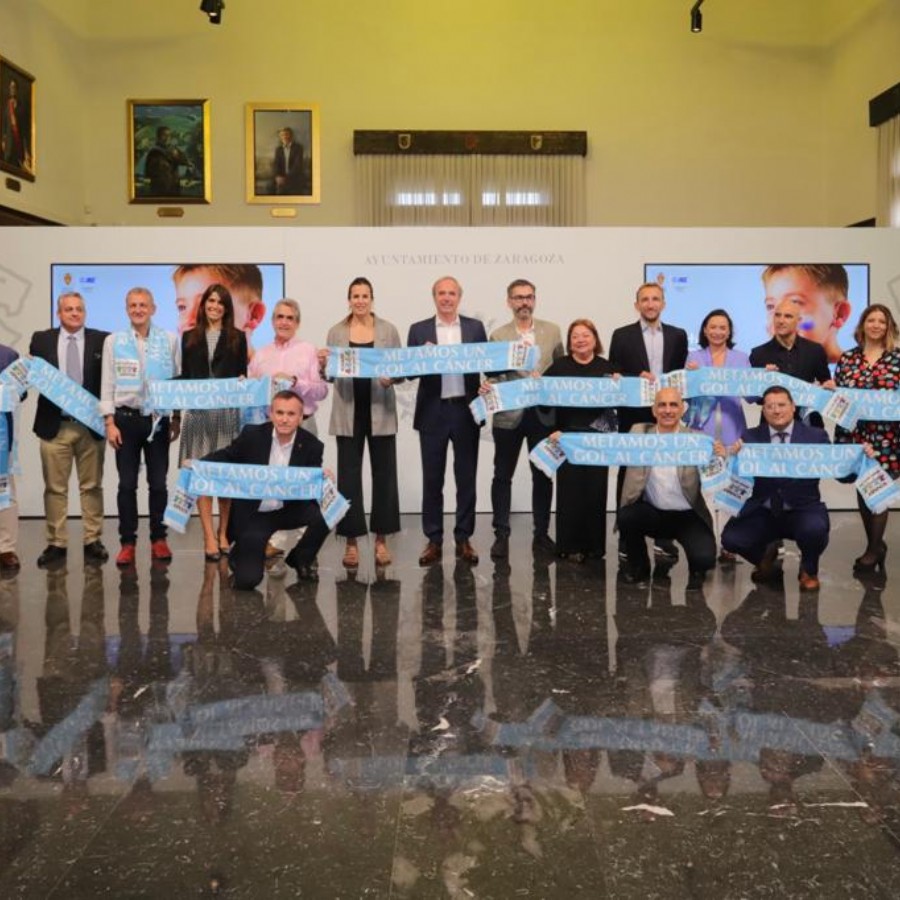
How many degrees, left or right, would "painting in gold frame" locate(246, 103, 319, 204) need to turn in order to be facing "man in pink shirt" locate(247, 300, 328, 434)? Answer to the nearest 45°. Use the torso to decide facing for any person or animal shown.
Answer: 0° — it already faces them

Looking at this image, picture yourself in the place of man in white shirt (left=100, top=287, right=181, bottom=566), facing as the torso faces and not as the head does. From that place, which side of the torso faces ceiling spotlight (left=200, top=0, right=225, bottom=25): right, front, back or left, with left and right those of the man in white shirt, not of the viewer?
back

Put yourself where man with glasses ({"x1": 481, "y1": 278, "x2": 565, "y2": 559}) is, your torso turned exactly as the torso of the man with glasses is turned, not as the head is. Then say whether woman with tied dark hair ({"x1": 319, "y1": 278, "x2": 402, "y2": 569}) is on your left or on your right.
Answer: on your right

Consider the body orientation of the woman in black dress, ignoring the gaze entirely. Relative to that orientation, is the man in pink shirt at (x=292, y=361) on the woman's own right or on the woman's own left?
on the woman's own right

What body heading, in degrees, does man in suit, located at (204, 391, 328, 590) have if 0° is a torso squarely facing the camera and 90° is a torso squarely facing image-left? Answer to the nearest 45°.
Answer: approximately 0°

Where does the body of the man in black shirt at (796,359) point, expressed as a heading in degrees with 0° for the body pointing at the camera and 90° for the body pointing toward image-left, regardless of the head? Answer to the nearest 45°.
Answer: approximately 0°

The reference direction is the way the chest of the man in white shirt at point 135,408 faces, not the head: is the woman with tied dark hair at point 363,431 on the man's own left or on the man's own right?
on the man's own left

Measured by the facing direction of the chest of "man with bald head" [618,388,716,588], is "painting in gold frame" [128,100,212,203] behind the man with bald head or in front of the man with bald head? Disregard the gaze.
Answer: behind

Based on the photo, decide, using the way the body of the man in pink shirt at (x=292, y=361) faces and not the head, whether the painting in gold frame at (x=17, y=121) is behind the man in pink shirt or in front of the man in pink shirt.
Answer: behind
